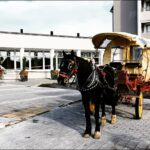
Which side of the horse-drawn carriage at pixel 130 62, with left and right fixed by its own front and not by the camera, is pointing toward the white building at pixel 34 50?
right

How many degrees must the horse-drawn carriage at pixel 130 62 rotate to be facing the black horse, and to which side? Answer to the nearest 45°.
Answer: approximately 45° to its left

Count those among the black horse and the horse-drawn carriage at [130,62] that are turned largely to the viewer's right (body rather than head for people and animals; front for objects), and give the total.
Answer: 0

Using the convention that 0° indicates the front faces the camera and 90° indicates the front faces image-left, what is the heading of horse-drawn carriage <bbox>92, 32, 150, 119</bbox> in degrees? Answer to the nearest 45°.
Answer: approximately 45°

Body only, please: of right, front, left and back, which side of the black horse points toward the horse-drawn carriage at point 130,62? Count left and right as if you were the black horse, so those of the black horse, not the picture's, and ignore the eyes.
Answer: back
